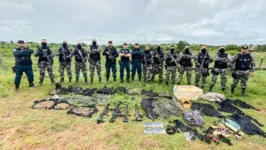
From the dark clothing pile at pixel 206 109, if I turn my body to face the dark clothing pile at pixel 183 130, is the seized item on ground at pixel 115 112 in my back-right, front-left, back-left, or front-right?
front-right

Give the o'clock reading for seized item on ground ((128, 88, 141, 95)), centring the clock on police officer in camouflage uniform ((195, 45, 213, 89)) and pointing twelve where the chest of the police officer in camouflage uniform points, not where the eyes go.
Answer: The seized item on ground is roughly at 2 o'clock from the police officer in camouflage uniform.

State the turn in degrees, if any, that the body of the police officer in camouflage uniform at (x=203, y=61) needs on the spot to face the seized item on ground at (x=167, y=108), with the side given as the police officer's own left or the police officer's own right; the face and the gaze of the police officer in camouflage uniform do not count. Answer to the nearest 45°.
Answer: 0° — they already face it

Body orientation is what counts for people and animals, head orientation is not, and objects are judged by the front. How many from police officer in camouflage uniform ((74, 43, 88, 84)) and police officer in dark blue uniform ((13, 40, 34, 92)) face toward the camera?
2

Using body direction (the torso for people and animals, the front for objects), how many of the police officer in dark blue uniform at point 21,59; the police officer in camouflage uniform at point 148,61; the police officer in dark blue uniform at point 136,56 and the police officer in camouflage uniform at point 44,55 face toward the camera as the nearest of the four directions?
4

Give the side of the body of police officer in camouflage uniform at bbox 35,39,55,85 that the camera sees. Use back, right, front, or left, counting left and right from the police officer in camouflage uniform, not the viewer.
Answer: front

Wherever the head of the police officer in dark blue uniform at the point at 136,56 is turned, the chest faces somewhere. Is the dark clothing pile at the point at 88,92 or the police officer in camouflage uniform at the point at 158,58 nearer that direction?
the dark clothing pile

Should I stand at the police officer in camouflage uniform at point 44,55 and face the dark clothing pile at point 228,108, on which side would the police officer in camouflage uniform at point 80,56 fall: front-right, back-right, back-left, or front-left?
front-left

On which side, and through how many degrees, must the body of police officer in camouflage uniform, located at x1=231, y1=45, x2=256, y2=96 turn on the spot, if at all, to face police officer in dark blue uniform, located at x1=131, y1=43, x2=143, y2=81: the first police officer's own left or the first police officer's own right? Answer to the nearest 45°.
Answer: approximately 90° to the first police officer's own right

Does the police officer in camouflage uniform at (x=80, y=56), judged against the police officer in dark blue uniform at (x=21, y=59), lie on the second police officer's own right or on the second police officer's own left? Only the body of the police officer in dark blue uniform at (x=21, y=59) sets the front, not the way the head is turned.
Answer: on the second police officer's own left

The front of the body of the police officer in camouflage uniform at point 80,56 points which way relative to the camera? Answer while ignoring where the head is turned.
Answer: toward the camera

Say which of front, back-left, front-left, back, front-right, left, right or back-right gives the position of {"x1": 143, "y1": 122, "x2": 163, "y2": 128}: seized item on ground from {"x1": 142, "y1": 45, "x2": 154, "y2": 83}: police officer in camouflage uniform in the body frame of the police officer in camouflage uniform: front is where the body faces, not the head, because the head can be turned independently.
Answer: front

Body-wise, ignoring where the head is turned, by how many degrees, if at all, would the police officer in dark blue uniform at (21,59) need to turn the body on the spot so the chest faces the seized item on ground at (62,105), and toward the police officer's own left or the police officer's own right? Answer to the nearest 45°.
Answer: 0° — they already face it

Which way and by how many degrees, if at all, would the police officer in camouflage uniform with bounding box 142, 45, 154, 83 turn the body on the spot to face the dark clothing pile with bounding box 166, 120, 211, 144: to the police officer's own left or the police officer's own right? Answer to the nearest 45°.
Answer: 0° — they already face it

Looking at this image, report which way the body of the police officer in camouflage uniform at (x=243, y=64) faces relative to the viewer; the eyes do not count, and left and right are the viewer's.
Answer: facing the viewer

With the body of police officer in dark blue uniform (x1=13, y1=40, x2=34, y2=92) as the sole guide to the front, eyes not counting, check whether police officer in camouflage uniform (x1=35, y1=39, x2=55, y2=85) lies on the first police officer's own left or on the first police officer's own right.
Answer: on the first police officer's own left

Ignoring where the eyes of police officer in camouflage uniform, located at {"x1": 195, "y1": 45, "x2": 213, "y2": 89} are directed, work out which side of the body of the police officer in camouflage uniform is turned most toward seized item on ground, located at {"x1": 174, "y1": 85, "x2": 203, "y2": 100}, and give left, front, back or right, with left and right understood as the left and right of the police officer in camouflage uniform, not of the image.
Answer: front

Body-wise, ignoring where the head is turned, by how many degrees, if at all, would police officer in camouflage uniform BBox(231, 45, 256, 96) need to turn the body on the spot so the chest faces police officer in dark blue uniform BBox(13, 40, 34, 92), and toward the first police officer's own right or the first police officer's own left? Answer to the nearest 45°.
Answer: approximately 45° to the first police officer's own right

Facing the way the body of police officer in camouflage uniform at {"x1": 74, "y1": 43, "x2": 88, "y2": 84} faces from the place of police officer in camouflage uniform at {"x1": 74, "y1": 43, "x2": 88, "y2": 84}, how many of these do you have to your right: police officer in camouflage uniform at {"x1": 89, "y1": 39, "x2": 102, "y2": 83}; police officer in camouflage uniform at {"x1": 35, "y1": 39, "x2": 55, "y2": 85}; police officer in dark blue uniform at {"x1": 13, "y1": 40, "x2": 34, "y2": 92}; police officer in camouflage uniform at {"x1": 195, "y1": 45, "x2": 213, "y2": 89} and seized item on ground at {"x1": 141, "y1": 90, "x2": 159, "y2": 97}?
2

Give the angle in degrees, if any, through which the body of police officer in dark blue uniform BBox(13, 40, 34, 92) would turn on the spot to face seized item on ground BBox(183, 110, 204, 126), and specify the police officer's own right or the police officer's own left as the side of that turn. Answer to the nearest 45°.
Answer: approximately 45° to the police officer's own left

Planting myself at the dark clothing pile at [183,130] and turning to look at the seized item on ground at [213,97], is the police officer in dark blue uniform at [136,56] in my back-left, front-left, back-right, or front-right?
front-left

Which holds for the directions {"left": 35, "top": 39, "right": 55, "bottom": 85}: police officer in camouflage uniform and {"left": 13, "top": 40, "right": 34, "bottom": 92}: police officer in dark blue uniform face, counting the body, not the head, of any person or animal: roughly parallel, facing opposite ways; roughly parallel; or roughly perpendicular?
roughly parallel
